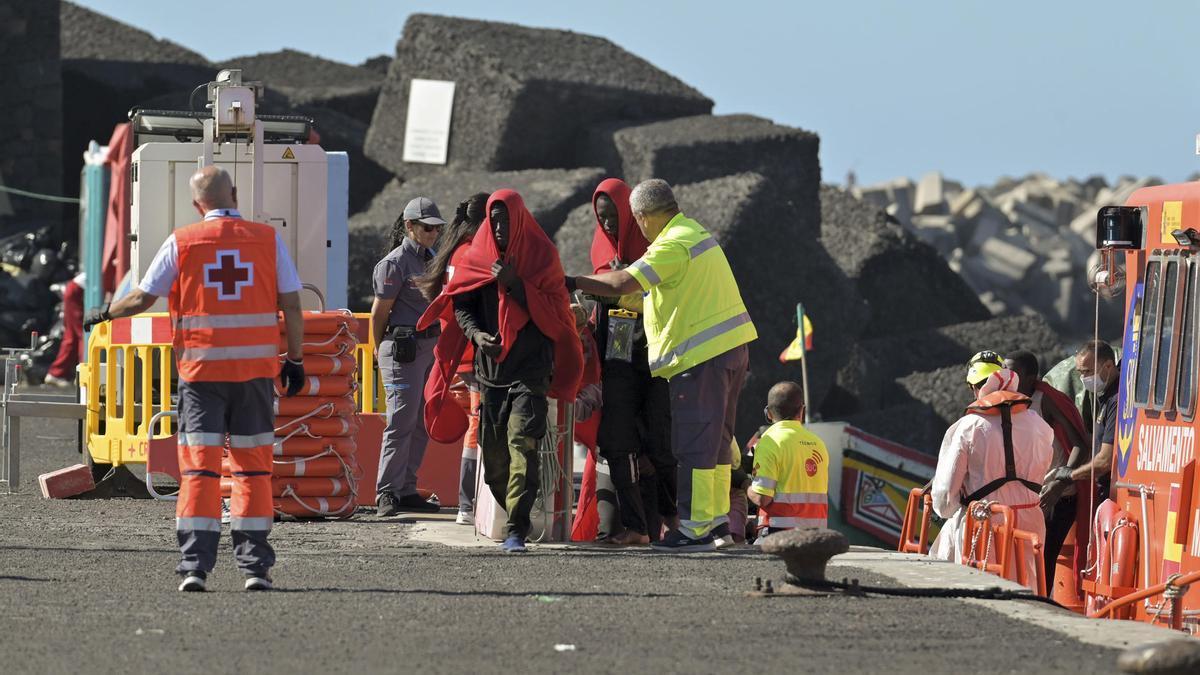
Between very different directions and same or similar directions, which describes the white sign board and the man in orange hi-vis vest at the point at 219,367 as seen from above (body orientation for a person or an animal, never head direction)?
very different directions

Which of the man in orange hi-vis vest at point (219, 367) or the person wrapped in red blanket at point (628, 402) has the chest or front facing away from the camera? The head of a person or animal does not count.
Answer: the man in orange hi-vis vest

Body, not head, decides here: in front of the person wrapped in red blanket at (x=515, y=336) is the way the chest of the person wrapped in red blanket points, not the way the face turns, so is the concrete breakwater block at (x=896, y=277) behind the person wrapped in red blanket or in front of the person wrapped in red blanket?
behind

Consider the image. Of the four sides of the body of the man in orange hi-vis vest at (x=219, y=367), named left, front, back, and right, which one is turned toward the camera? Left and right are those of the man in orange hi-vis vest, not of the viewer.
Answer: back

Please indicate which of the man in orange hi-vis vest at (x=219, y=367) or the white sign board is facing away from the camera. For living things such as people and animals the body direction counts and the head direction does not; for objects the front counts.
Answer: the man in orange hi-vis vest

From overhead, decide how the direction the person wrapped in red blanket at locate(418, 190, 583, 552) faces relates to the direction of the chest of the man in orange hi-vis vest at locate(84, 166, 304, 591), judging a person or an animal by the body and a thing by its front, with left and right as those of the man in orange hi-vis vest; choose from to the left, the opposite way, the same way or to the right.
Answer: the opposite way

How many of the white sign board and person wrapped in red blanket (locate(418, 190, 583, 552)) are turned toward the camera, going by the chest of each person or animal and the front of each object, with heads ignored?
2

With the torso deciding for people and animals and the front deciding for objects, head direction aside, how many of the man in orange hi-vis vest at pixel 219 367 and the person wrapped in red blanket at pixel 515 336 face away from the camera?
1

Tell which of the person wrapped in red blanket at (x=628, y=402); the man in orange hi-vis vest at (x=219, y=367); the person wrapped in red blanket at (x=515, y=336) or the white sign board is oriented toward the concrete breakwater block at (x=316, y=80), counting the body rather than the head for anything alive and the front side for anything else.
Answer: the man in orange hi-vis vest

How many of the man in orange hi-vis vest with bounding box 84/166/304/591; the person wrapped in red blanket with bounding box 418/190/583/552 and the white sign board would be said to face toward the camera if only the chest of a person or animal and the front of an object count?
2

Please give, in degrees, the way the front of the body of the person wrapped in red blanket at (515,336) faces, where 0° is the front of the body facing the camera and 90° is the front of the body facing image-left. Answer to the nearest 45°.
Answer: approximately 0°
